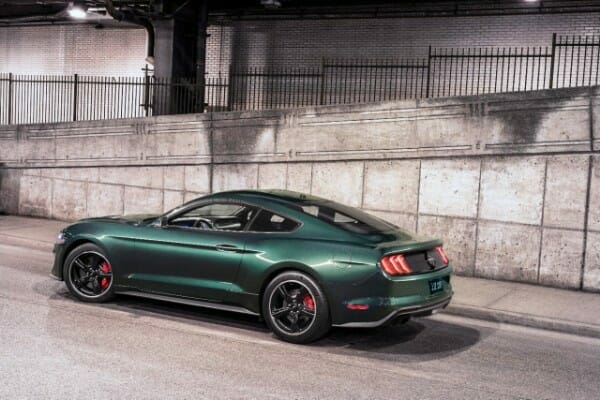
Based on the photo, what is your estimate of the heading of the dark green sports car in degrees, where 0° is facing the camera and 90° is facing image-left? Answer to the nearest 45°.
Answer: approximately 135°

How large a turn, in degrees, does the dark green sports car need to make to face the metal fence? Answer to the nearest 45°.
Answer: approximately 45° to its right

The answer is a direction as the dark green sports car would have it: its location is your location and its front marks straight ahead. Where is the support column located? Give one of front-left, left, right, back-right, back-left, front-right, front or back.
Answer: front-right
